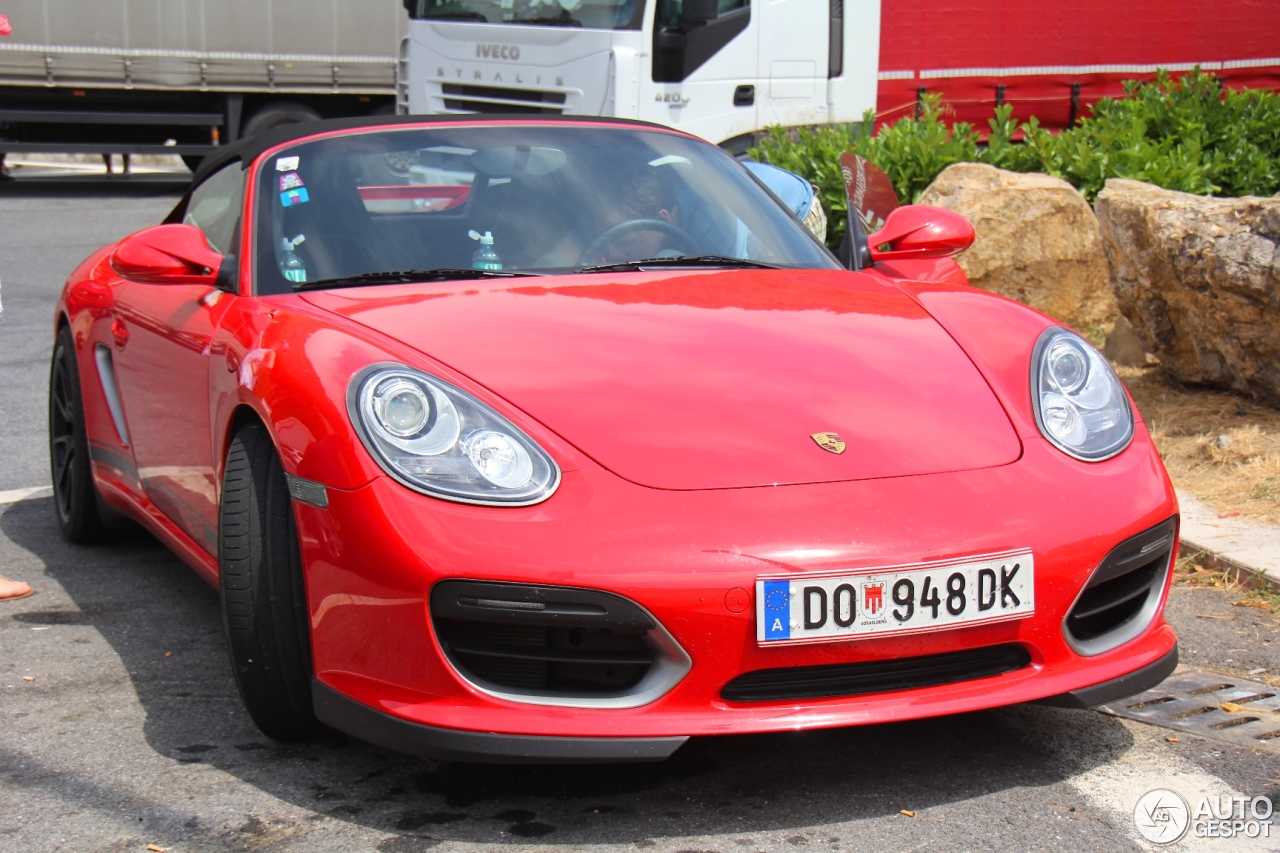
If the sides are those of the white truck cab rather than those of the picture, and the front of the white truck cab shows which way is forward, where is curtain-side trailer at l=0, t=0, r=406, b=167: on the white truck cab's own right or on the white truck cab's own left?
on the white truck cab's own right

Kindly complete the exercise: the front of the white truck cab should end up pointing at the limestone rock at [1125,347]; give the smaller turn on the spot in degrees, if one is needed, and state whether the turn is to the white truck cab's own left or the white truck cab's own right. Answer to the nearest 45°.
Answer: approximately 90° to the white truck cab's own left

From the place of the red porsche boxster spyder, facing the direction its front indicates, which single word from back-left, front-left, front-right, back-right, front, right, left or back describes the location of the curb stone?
left

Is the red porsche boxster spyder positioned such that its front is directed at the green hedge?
no

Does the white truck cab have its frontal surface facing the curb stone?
no

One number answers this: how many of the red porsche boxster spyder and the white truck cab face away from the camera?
0

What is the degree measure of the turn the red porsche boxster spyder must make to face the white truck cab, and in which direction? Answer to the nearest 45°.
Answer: approximately 135° to its left

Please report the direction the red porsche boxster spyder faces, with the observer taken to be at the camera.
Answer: facing the viewer and to the right of the viewer

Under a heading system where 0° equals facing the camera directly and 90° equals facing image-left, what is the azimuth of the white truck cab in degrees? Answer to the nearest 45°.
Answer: approximately 45°

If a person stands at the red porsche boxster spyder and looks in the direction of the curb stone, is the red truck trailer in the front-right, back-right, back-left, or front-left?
front-left

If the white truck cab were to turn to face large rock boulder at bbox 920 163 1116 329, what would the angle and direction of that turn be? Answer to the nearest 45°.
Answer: approximately 90° to its left

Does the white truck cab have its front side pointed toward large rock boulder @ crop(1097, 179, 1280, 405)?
no

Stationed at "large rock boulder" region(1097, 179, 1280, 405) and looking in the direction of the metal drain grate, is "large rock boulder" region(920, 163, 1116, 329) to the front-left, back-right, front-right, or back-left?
back-right

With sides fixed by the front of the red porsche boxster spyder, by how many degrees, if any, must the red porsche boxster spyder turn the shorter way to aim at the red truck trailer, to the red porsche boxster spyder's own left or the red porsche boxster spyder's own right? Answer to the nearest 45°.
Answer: approximately 135° to the red porsche boxster spyder's own left

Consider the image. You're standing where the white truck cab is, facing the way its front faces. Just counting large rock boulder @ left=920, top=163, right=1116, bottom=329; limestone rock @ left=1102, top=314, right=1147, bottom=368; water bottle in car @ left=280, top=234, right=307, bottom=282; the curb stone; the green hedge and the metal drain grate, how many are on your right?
0
